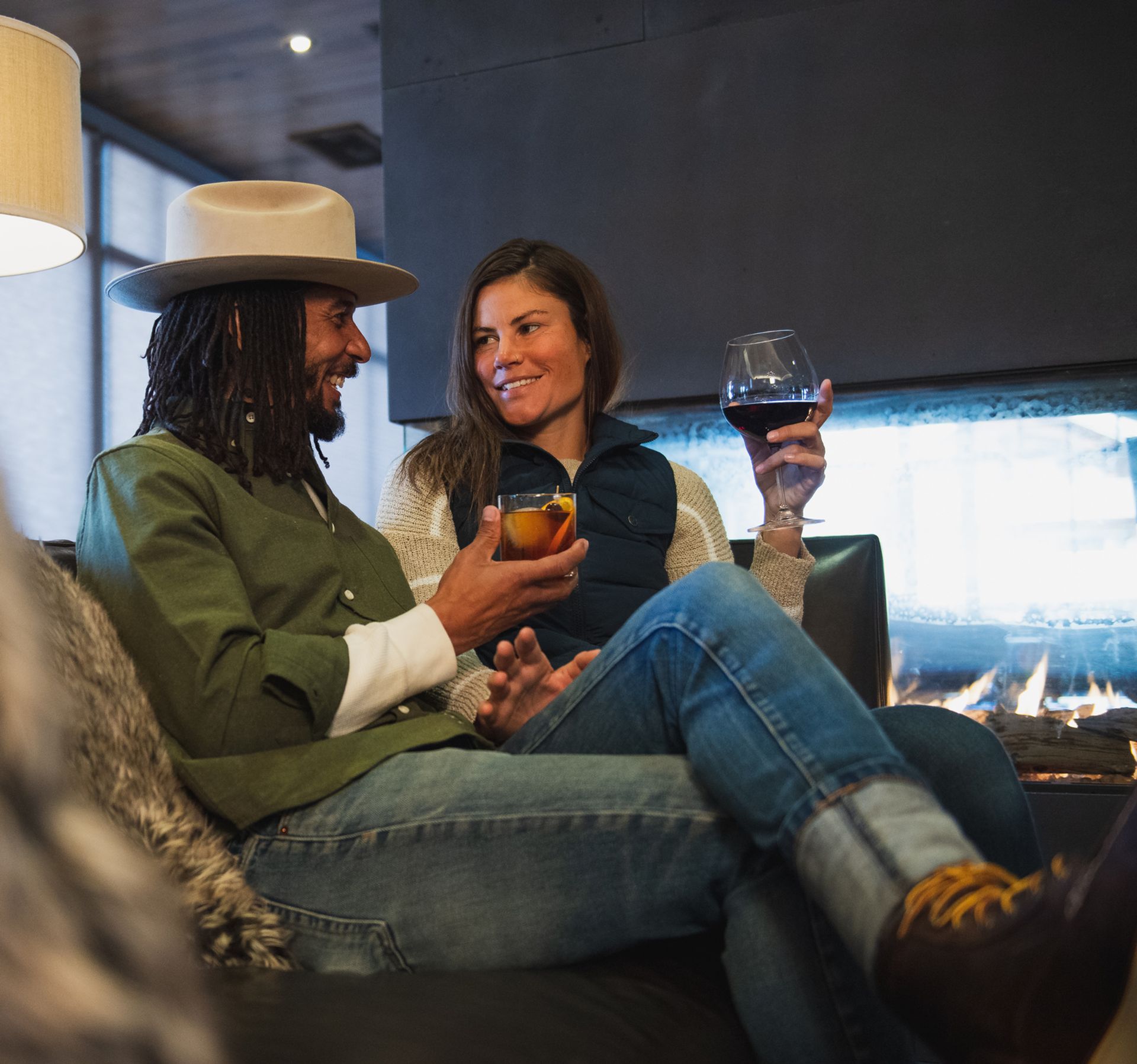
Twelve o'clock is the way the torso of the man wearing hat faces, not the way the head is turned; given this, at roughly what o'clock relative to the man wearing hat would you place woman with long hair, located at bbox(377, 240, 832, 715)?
The woman with long hair is roughly at 9 o'clock from the man wearing hat.

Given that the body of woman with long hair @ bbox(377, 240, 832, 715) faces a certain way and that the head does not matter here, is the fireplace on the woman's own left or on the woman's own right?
on the woman's own left

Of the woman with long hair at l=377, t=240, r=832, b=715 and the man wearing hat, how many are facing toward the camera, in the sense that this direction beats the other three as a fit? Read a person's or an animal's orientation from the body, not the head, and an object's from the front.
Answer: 1

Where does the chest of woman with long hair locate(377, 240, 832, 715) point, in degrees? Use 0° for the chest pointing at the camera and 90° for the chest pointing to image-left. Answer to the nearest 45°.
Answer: approximately 0°

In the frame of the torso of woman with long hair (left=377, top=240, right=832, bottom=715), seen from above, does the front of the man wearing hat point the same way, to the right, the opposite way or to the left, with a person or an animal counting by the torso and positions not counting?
to the left

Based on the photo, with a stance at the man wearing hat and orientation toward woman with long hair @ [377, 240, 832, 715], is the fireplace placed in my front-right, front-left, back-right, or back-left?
front-right

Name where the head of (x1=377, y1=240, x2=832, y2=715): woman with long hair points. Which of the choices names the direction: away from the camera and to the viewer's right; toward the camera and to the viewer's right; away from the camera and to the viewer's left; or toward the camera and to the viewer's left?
toward the camera and to the viewer's left

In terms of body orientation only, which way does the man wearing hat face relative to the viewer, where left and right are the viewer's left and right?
facing to the right of the viewer

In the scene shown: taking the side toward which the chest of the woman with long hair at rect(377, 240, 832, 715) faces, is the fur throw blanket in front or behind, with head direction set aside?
in front

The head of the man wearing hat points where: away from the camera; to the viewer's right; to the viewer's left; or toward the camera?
to the viewer's right
